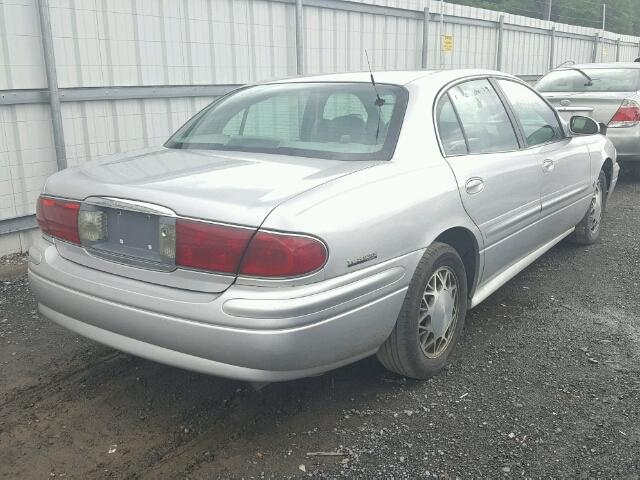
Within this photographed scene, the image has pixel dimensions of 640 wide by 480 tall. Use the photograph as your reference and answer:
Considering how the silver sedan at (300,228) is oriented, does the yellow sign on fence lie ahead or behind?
ahead

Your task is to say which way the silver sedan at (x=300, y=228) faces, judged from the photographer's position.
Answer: facing away from the viewer and to the right of the viewer

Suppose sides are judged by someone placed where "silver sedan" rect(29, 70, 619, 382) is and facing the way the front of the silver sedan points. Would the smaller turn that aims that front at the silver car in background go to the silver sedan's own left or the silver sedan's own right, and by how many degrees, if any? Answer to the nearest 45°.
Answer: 0° — it already faces it

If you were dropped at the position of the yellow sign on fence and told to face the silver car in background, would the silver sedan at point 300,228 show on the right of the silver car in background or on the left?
right
